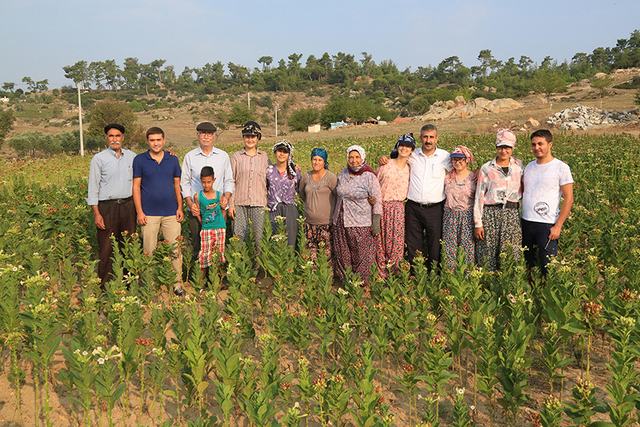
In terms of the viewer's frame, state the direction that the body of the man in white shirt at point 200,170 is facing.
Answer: toward the camera

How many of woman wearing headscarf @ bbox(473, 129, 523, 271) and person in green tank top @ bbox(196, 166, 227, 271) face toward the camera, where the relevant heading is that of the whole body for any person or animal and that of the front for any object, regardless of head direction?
2

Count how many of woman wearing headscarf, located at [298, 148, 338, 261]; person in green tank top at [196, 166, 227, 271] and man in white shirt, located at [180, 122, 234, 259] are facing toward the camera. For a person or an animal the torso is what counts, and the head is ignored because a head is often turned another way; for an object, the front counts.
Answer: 3

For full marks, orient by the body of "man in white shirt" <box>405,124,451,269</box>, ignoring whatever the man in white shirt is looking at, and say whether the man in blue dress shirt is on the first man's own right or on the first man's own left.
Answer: on the first man's own right

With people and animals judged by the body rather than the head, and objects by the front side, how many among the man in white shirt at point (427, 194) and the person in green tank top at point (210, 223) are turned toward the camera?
2

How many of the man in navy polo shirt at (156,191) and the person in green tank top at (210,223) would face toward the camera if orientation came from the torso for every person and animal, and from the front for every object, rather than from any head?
2

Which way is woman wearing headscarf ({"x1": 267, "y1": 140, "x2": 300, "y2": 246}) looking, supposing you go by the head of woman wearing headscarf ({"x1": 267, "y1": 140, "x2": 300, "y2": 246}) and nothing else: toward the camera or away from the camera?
toward the camera

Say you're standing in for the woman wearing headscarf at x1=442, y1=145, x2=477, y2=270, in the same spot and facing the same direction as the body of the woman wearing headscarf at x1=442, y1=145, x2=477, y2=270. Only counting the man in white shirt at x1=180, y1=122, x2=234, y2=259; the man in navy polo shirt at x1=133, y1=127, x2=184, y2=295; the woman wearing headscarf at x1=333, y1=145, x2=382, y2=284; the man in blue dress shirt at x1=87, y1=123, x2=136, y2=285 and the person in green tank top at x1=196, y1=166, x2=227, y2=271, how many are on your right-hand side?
5

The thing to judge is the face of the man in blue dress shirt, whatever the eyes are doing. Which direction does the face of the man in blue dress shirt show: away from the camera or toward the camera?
toward the camera

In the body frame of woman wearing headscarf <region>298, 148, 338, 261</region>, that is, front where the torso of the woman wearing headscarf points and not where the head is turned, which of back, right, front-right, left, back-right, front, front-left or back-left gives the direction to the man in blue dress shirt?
right

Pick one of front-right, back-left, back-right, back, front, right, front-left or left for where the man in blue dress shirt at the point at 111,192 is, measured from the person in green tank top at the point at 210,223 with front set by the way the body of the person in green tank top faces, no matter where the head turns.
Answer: right

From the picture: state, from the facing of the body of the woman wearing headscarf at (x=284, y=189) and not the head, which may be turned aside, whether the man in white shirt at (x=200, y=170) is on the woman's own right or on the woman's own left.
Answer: on the woman's own right

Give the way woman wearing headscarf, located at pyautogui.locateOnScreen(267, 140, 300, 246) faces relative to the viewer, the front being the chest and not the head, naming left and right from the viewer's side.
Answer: facing the viewer

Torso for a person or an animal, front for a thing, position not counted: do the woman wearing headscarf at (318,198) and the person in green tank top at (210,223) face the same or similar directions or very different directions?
same or similar directions
